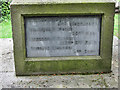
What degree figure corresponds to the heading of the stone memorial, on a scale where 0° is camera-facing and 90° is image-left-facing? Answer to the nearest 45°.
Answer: approximately 0°
